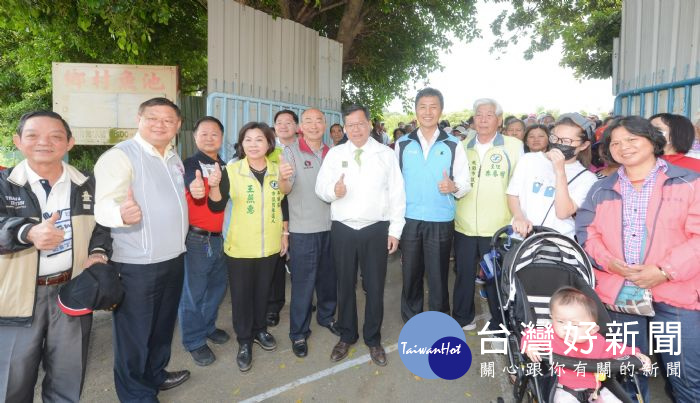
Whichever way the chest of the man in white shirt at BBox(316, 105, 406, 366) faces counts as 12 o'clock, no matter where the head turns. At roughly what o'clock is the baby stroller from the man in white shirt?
The baby stroller is roughly at 10 o'clock from the man in white shirt.

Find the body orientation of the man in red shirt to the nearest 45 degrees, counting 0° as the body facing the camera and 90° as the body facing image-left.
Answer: approximately 315°

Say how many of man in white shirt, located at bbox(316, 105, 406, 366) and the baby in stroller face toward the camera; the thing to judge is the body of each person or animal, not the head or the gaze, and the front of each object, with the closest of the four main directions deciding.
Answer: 2

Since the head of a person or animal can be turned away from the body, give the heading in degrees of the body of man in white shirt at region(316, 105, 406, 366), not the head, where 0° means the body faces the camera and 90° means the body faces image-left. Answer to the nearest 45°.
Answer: approximately 0°

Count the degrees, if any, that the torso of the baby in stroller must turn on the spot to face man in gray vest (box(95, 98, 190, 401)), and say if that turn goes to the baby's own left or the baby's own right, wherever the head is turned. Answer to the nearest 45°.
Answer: approximately 90° to the baby's own right

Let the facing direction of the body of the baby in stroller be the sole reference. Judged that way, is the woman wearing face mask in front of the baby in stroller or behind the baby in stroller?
behind

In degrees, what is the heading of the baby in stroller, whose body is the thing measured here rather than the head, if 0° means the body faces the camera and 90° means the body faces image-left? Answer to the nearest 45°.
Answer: approximately 0°

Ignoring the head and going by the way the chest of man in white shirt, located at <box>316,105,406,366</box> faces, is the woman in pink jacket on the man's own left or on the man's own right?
on the man's own left
